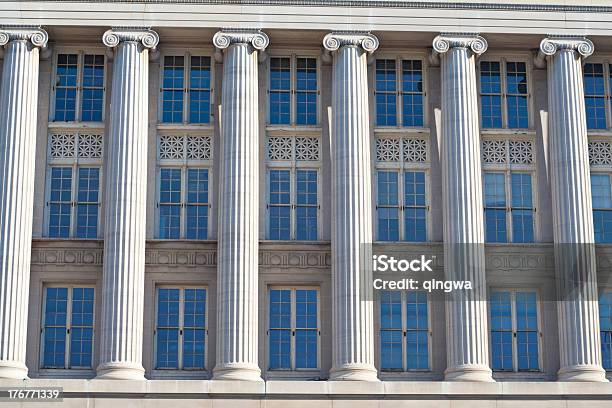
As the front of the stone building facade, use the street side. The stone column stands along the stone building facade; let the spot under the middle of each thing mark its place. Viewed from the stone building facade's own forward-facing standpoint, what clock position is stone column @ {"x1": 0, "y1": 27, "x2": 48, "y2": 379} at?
The stone column is roughly at 3 o'clock from the stone building facade.

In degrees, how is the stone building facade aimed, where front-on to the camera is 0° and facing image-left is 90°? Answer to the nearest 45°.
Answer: approximately 0°
